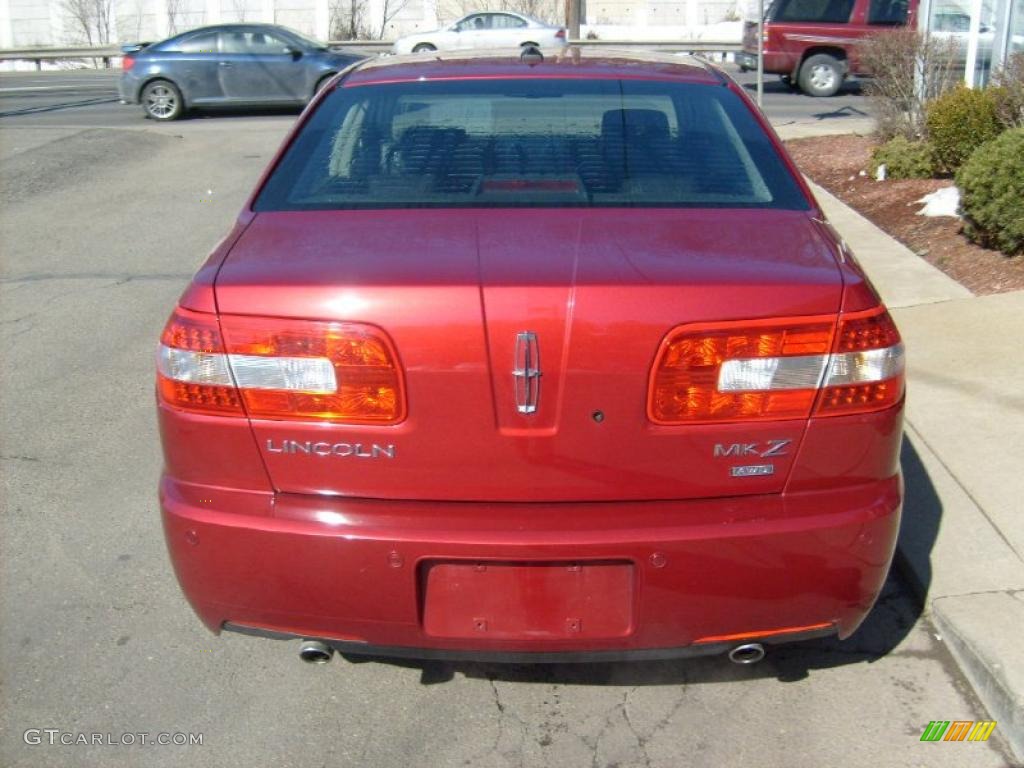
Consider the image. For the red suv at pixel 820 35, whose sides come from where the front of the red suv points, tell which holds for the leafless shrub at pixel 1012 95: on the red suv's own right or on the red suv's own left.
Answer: on the red suv's own right

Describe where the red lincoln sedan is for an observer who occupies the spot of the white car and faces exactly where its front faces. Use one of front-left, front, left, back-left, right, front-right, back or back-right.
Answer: left

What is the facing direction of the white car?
to the viewer's left

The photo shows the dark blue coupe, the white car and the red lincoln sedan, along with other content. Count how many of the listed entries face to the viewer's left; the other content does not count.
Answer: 1

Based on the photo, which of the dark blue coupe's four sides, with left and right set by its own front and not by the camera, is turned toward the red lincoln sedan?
right

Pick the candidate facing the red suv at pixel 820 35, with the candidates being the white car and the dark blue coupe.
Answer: the dark blue coupe

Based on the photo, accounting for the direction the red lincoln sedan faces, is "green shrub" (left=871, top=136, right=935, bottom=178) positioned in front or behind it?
in front

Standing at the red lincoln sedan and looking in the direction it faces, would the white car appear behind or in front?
in front

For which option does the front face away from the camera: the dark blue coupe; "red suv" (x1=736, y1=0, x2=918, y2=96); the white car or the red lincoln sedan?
the red lincoln sedan

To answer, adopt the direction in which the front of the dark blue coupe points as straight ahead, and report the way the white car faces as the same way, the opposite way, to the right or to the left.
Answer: the opposite way

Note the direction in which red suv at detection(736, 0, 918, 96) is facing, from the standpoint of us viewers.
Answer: facing to the right of the viewer

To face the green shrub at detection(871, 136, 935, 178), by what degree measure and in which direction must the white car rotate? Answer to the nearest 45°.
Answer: approximately 90° to its left

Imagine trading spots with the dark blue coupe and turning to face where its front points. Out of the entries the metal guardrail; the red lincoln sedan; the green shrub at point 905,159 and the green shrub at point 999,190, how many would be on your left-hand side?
1

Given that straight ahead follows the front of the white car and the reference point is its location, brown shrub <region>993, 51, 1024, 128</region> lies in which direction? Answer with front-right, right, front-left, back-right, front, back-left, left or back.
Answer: left

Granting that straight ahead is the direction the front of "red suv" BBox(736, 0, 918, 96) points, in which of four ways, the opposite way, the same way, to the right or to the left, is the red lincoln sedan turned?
to the left

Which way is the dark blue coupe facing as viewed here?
to the viewer's right

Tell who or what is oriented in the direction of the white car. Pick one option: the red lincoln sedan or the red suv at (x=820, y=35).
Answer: the red lincoln sedan

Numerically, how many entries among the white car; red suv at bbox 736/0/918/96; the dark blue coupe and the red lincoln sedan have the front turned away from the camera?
1

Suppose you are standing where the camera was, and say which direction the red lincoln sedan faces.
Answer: facing away from the viewer

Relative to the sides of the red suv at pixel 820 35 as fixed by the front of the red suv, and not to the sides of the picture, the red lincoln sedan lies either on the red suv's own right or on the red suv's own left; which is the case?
on the red suv's own right
